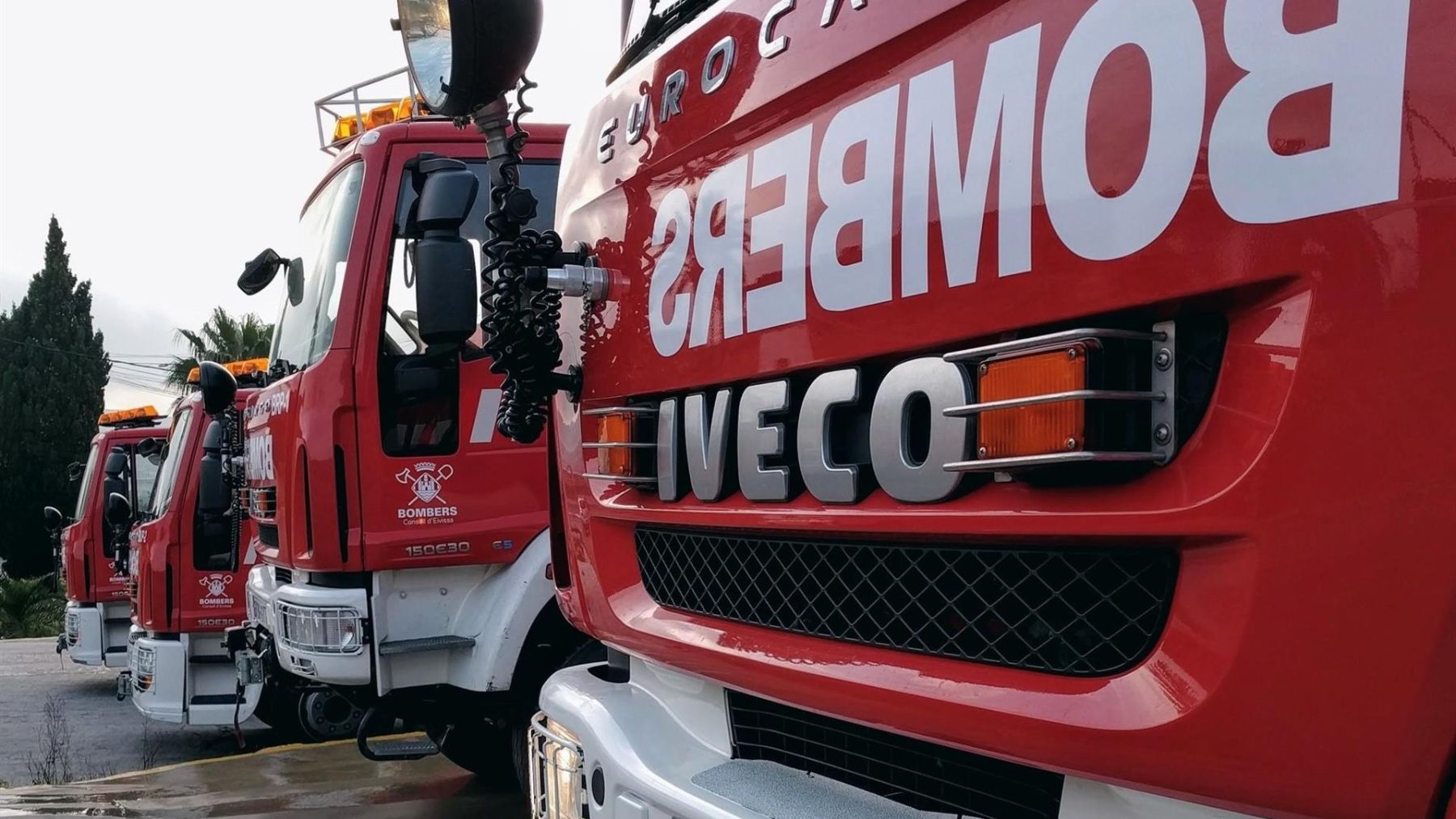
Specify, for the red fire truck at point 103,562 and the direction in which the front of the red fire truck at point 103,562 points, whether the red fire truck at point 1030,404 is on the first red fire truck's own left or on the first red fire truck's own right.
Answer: on the first red fire truck's own left

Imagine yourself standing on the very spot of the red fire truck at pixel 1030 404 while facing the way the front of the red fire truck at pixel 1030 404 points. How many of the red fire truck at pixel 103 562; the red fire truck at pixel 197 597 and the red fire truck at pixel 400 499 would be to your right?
3

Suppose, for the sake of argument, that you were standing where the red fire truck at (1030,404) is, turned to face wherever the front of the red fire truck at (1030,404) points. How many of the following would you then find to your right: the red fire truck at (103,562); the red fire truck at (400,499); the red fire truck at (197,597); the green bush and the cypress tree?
5

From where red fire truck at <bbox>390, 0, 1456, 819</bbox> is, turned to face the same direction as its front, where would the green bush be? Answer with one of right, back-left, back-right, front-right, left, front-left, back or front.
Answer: right

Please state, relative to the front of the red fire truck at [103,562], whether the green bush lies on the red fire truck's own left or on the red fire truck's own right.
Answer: on the red fire truck's own right

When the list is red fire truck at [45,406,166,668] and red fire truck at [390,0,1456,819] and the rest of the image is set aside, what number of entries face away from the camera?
0

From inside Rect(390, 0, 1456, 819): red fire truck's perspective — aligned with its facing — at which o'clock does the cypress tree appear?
The cypress tree is roughly at 3 o'clock from the red fire truck.

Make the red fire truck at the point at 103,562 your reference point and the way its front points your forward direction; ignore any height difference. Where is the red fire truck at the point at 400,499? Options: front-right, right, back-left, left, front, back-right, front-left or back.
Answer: left

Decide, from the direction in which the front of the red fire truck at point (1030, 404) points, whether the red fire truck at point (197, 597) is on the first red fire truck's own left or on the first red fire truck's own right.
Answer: on the first red fire truck's own right

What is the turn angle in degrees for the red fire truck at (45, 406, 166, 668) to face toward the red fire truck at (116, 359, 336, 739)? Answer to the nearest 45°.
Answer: approximately 90° to its left
